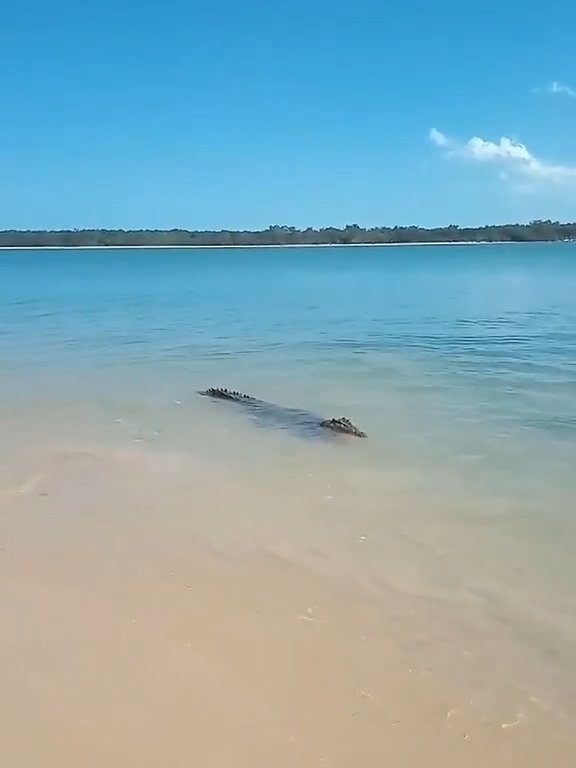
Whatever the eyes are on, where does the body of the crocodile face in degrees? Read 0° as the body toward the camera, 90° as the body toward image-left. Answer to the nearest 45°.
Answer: approximately 315°
